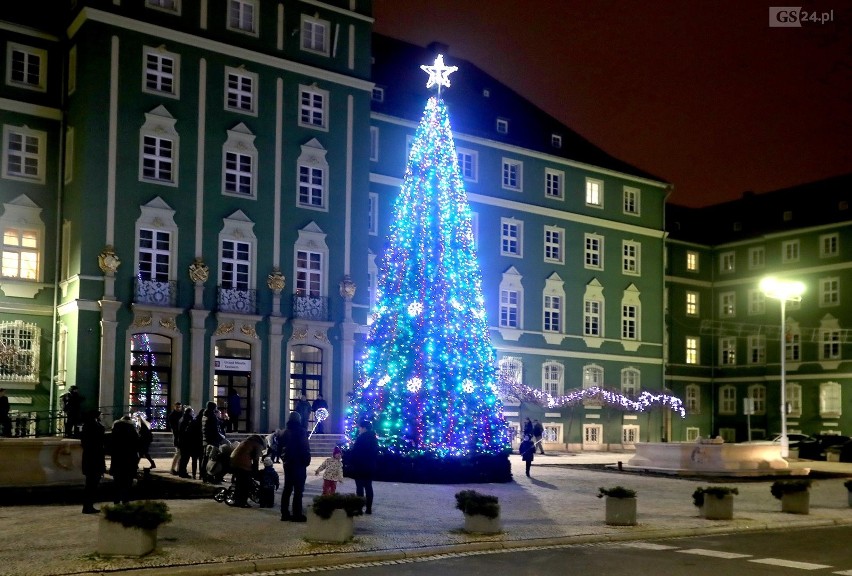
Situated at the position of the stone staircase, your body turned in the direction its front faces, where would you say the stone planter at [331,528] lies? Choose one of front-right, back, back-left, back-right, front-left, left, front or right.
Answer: front

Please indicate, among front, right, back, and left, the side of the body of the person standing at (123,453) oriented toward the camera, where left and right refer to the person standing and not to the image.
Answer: back

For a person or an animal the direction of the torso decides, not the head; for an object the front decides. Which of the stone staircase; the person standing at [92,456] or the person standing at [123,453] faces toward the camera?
the stone staircase

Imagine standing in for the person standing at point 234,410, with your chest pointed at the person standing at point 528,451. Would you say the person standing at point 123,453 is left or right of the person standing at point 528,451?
right

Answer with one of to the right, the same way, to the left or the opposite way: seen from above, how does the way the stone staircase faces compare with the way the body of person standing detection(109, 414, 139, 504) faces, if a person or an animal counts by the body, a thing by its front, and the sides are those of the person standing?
the opposite way

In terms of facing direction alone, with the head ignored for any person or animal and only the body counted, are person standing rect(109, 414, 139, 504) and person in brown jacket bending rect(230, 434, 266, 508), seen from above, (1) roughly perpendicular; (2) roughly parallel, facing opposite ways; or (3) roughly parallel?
roughly perpendicular

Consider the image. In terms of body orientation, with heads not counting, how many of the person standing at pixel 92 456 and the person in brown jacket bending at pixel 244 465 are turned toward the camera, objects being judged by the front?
0
